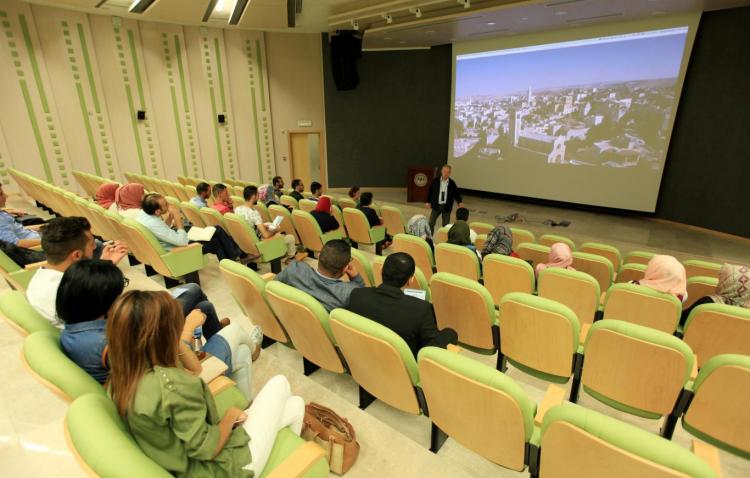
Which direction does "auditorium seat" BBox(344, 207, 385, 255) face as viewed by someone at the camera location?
facing away from the viewer and to the right of the viewer

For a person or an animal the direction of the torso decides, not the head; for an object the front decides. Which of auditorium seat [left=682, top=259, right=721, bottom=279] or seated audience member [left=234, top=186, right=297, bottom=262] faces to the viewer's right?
the seated audience member

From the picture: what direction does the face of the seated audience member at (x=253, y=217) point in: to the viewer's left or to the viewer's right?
to the viewer's right

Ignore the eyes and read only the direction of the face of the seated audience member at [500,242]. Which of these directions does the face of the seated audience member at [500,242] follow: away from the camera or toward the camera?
away from the camera

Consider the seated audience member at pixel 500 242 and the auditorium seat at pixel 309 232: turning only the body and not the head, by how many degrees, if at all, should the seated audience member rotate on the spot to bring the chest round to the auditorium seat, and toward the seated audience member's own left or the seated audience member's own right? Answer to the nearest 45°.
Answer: approximately 90° to the seated audience member's own left

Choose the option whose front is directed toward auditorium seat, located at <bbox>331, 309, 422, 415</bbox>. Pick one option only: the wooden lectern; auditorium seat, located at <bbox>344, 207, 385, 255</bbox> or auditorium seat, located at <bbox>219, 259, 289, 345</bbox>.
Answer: the wooden lectern

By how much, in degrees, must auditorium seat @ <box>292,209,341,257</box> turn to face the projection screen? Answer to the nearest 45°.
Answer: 0° — it already faces it

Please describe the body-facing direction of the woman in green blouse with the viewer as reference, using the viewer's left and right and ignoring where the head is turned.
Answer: facing away from the viewer and to the right of the viewer

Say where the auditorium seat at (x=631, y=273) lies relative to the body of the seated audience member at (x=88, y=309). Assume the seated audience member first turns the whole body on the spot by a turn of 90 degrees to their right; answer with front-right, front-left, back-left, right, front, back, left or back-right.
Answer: front-left

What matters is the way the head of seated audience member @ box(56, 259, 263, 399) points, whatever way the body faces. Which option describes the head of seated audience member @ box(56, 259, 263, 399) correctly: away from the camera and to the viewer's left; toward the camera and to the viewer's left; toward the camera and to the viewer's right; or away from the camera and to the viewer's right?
away from the camera and to the viewer's right

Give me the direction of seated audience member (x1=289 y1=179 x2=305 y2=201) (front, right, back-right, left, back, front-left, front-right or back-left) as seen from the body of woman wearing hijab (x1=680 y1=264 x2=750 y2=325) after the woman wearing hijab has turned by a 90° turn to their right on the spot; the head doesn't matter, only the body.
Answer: back

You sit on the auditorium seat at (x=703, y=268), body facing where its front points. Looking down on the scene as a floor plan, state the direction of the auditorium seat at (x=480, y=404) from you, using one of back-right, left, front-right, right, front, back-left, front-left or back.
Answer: back

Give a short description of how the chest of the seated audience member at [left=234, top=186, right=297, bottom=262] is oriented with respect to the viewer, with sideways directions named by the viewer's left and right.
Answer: facing to the right of the viewer

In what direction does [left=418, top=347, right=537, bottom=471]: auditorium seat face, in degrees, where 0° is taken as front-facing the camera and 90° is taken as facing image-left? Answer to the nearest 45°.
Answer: approximately 225°

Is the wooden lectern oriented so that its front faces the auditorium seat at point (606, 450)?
yes

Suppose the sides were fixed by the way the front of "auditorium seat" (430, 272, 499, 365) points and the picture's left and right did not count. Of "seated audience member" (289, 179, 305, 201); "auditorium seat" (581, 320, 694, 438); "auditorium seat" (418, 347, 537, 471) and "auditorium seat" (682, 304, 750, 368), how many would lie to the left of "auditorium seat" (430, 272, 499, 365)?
1
